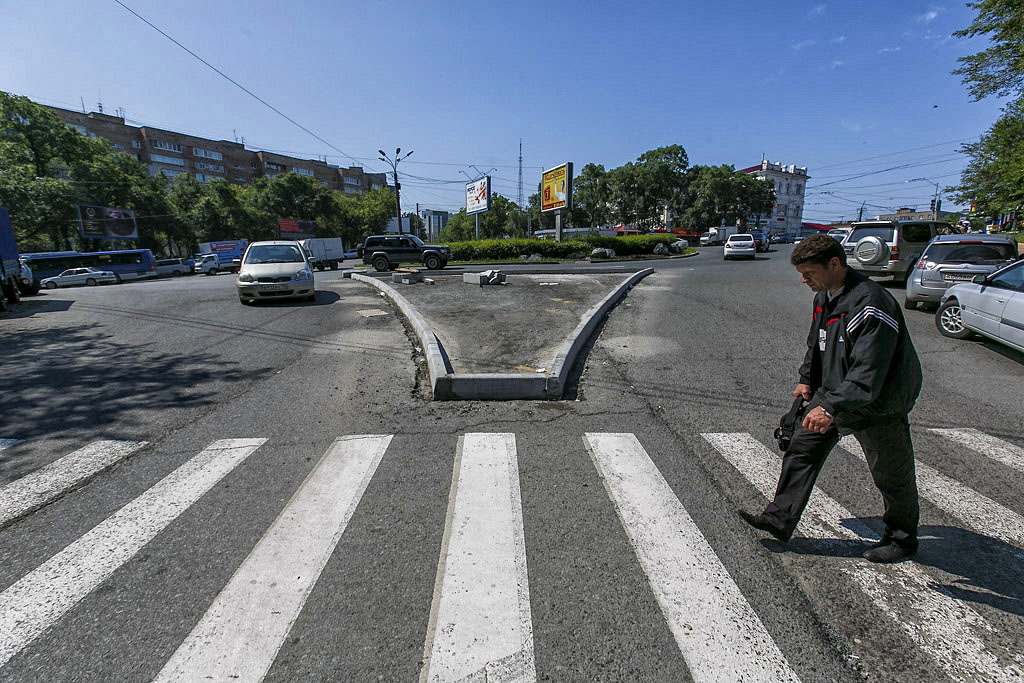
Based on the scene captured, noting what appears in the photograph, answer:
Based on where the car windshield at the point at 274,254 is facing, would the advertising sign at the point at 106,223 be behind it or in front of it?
behind

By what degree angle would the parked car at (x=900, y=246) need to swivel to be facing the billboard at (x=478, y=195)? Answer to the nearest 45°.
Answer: approximately 90° to its left

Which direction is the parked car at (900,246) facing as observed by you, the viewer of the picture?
facing away from the viewer and to the right of the viewer

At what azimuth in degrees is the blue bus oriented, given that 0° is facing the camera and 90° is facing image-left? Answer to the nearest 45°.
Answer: approximately 90°

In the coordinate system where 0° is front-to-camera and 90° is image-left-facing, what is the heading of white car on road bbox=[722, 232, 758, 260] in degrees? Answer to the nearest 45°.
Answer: approximately 180°
